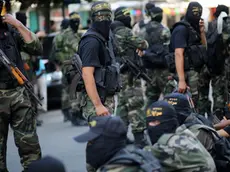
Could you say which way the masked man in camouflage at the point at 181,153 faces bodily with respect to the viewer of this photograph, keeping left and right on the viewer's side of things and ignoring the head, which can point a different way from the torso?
facing the viewer and to the left of the viewer

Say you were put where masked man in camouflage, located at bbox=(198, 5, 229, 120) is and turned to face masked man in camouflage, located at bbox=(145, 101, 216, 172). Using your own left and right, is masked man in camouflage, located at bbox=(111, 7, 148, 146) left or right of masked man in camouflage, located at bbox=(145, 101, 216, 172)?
right

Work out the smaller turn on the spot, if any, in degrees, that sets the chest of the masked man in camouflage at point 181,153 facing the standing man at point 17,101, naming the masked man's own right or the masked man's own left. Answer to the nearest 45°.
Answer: approximately 90° to the masked man's own right

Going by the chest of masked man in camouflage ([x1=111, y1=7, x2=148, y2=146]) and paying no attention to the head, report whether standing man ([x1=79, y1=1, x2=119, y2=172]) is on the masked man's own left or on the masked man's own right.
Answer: on the masked man's own right

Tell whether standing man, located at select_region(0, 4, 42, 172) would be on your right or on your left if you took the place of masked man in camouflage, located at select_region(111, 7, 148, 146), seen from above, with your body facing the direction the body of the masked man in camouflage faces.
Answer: on your right

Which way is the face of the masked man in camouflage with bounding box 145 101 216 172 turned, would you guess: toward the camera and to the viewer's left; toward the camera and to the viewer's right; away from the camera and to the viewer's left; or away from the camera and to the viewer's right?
toward the camera and to the viewer's left

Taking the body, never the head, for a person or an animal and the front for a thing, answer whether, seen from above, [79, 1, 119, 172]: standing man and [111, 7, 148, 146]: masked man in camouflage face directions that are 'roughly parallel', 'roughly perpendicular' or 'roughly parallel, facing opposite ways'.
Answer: roughly parallel

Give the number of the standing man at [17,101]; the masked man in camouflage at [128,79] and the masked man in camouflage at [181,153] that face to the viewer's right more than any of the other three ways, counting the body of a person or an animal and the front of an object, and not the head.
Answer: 1
